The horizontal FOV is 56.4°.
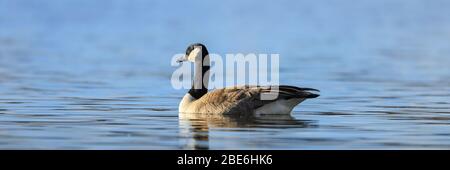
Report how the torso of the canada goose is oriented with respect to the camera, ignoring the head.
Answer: to the viewer's left
